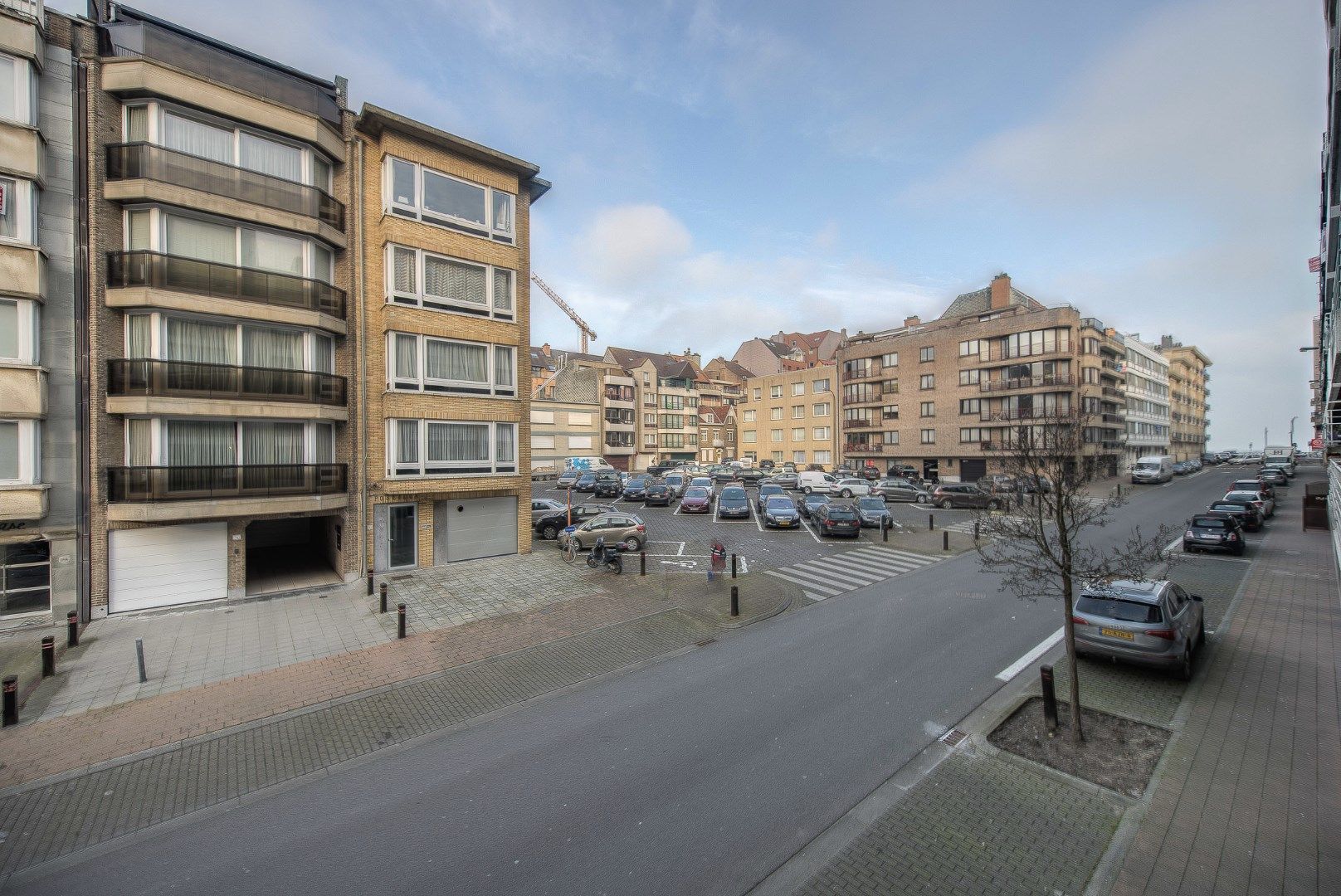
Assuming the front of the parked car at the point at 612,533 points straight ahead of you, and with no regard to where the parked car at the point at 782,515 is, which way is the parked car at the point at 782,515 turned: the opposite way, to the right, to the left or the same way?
to the left

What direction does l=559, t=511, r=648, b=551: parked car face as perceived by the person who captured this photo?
facing to the left of the viewer

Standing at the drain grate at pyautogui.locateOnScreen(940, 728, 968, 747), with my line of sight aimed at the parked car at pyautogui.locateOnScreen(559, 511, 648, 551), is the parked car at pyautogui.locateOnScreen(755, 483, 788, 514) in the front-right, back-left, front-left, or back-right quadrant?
front-right

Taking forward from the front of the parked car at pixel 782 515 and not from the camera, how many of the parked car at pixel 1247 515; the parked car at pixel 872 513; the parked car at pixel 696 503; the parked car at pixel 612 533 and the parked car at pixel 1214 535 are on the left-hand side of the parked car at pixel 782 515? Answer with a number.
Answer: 3

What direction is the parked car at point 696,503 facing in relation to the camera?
toward the camera

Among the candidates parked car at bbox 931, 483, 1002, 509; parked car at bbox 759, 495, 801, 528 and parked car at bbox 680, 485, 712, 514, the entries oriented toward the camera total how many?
2
